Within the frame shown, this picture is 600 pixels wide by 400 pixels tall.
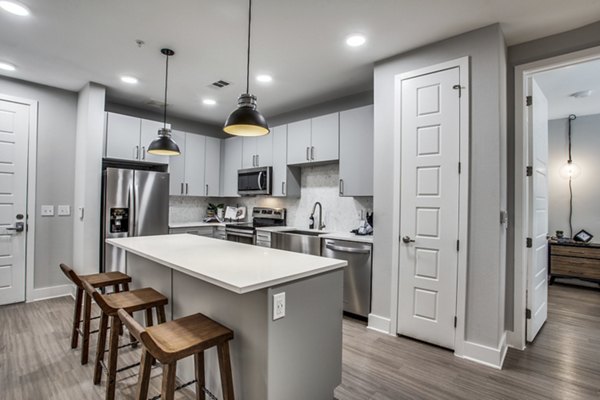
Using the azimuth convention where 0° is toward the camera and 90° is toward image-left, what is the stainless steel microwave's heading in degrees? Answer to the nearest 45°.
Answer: approximately 45°

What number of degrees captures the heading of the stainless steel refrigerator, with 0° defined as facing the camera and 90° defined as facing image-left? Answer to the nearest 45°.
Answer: approximately 315°

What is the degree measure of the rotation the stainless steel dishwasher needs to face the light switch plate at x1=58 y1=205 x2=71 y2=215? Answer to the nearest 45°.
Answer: approximately 45° to its right

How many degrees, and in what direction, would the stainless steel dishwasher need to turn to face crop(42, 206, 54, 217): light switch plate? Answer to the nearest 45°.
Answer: approximately 45° to its right

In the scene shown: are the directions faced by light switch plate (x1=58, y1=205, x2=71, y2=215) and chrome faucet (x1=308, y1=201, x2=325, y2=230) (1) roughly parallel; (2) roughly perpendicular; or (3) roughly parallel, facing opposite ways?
roughly perpendicular

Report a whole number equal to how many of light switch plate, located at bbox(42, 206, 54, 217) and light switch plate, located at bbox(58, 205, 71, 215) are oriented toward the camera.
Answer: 2

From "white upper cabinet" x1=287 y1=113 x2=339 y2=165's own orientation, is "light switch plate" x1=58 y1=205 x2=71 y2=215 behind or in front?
in front
